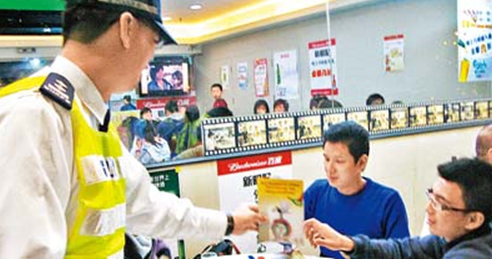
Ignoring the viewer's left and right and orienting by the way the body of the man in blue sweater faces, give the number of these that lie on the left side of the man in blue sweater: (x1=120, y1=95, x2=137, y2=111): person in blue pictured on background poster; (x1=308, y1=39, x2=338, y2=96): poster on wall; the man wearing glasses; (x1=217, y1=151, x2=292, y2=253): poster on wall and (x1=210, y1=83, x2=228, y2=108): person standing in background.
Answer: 1

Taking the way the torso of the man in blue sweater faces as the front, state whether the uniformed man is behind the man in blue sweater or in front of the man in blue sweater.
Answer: in front

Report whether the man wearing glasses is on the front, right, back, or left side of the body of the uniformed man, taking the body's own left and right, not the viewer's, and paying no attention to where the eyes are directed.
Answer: front

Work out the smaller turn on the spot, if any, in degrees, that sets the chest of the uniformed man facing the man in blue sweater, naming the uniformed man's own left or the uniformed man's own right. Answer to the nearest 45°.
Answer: approximately 45° to the uniformed man's own left

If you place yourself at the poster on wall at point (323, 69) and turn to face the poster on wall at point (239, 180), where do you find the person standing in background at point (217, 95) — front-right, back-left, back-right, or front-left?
front-right

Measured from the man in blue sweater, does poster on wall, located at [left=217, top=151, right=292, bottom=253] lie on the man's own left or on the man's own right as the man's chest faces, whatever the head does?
on the man's own right

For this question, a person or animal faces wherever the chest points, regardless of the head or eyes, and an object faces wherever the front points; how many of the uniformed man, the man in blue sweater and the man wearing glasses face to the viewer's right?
1

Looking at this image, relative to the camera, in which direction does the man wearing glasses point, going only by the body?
to the viewer's left

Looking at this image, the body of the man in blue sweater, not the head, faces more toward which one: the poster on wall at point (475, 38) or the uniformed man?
the uniformed man

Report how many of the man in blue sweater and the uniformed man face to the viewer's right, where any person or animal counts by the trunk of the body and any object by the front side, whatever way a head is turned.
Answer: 1

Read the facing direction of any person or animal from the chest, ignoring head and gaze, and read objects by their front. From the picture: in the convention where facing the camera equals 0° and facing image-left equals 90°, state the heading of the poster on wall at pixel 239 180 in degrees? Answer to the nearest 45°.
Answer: approximately 315°

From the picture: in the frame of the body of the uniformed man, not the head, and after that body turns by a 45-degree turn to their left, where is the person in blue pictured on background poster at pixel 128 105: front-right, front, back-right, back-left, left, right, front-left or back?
front-left

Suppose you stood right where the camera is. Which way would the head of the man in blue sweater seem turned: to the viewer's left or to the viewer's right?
to the viewer's left

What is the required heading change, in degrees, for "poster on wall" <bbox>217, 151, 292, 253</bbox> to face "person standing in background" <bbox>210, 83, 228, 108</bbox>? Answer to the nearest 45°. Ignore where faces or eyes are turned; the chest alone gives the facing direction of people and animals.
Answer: approximately 135° to its left

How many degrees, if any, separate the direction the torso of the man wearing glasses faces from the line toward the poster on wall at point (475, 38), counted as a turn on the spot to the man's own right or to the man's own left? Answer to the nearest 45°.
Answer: approximately 90° to the man's own right

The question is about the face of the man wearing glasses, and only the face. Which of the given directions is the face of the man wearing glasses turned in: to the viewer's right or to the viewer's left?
to the viewer's left

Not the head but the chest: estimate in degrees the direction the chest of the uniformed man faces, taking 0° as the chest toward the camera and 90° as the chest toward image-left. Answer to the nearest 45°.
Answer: approximately 270°

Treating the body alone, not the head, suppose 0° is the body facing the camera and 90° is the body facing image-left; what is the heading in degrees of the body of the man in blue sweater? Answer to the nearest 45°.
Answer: approximately 45°

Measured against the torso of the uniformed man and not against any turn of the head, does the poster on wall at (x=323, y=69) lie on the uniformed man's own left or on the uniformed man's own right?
on the uniformed man's own left
